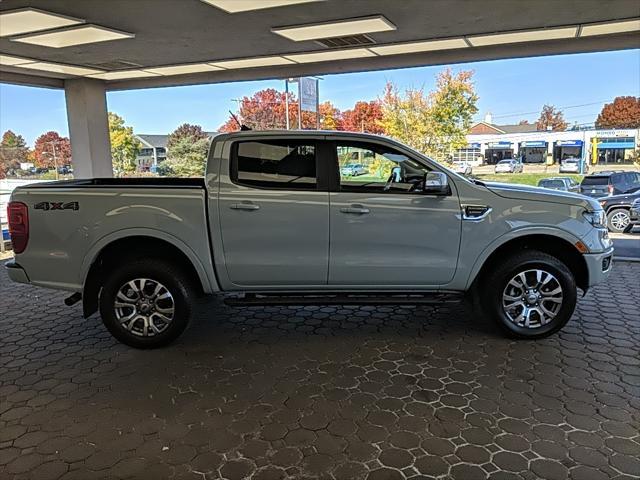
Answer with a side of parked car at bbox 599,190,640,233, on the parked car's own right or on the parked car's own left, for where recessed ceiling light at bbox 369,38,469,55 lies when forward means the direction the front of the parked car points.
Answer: on the parked car's own left

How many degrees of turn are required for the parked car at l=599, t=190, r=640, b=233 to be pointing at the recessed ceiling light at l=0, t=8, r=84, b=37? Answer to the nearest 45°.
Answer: approximately 45° to its left

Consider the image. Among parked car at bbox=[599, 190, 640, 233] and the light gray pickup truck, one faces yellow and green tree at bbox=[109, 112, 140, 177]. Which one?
the parked car

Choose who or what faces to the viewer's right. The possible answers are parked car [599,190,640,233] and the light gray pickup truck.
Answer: the light gray pickup truck

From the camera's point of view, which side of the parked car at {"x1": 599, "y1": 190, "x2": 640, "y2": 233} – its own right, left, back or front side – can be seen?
left

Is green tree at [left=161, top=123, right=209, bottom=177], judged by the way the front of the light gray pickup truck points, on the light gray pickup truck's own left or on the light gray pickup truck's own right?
on the light gray pickup truck's own left

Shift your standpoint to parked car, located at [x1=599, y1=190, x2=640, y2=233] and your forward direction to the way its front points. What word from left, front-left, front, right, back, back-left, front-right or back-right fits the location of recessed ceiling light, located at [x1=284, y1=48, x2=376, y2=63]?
front-left

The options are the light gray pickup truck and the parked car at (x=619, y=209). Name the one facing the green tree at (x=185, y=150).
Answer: the parked car

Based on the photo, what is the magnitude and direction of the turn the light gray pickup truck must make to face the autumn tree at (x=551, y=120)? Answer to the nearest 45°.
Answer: approximately 45° to its left

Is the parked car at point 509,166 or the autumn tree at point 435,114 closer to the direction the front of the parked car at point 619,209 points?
the autumn tree

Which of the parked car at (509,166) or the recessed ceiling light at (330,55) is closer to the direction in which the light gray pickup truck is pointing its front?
the parked car

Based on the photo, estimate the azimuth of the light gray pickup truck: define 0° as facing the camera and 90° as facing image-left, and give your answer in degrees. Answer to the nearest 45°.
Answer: approximately 270°

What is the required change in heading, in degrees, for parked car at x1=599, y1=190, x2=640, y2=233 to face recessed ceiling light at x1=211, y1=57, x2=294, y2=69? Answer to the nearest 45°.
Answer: approximately 45° to its left

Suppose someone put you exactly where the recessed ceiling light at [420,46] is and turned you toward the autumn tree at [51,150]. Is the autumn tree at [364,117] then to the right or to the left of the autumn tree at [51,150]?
right
